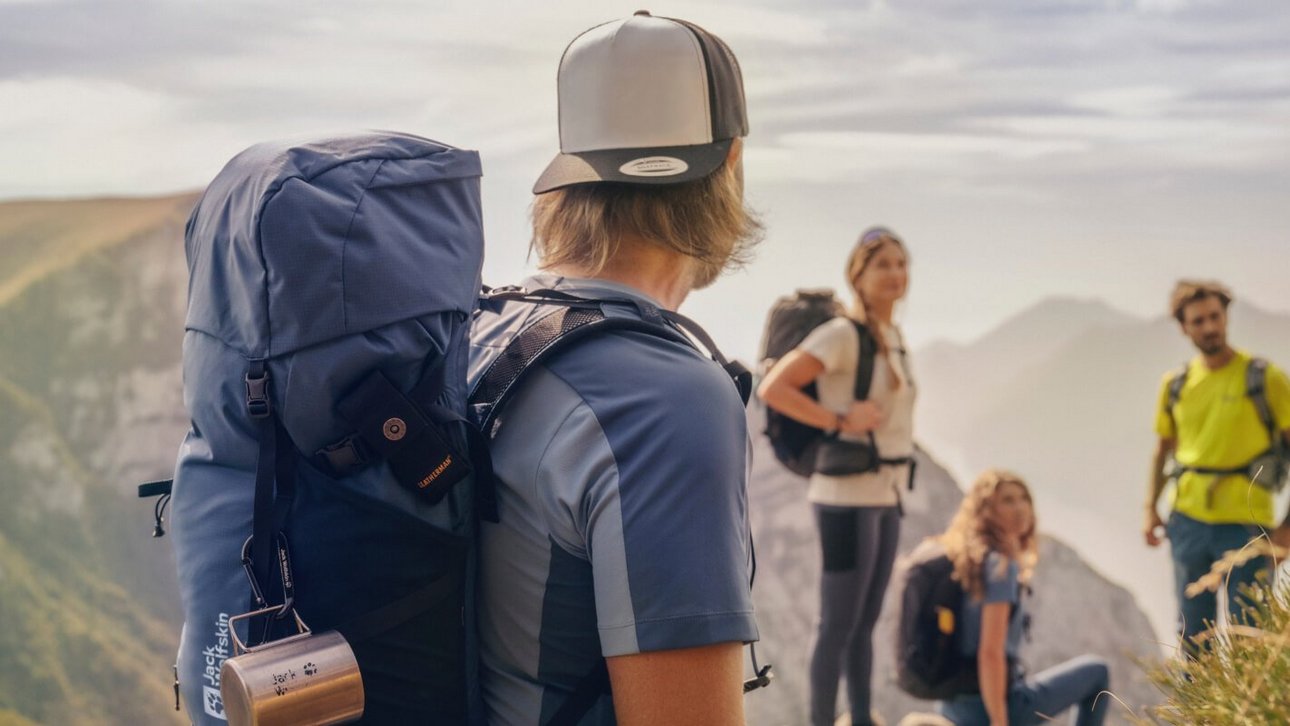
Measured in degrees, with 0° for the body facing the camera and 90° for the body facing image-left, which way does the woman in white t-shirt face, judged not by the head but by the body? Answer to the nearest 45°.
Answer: approximately 315°

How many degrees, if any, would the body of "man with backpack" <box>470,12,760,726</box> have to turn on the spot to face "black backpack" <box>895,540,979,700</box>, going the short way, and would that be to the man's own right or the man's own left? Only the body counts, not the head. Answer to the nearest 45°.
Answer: approximately 45° to the man's own left

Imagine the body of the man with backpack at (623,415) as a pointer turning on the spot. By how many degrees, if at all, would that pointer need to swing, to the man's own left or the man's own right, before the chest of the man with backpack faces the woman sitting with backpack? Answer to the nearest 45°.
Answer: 0° — they already face them

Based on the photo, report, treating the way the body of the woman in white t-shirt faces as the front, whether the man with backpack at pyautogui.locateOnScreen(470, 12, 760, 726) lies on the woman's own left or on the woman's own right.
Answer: on the woman's own right

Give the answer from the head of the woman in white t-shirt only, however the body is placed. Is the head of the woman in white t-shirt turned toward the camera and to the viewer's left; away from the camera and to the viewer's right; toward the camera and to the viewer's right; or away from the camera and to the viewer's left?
toward the camera and to the viewer's right

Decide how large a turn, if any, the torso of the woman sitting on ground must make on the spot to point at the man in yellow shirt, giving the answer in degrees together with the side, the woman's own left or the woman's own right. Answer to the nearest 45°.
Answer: approximately 45° to the woman's own left

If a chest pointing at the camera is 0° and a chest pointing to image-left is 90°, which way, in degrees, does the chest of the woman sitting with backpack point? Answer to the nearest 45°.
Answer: approximately 270°

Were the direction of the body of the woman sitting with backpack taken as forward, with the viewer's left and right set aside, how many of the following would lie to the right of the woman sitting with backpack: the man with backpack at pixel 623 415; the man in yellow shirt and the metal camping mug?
2

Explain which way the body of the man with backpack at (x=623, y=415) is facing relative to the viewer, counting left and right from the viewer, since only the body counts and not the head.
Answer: facing away from the viewer and to the right of the viewer

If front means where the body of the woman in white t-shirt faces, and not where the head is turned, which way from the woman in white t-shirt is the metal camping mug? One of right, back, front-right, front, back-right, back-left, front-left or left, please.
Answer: front-right

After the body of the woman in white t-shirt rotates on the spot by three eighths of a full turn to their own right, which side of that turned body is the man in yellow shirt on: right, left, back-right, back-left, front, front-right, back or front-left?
back-right
